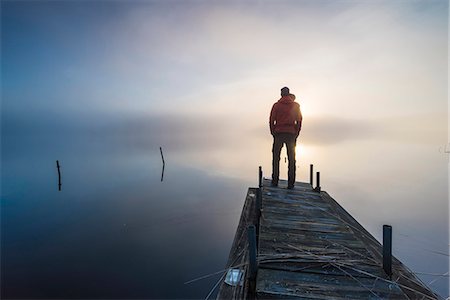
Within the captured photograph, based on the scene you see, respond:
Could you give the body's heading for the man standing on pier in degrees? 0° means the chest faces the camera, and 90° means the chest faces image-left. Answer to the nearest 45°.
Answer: approximately 180°

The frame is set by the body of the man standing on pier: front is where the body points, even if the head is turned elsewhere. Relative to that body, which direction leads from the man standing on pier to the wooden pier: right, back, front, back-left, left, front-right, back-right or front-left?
back
